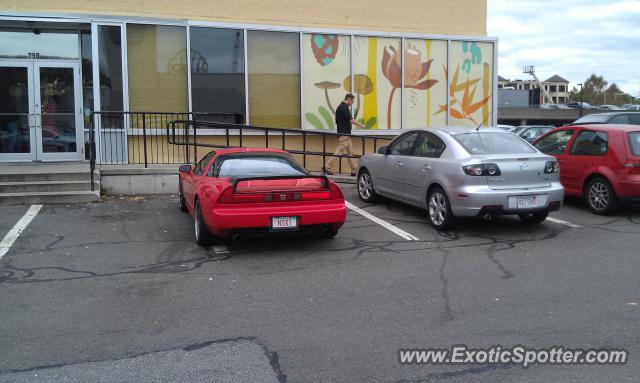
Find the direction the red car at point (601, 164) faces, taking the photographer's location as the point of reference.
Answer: facing away from the viewer and to the left of the viewer

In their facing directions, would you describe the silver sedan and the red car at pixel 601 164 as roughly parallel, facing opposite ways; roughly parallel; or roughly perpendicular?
roughly parallel

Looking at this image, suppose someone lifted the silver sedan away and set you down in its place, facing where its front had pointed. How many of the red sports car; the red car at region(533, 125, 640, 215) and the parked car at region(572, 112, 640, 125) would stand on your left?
1

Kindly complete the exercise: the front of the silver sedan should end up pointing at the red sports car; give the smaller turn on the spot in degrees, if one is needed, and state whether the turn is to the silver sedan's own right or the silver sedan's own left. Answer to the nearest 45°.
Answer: approximately 90° to the silver sedan's own left

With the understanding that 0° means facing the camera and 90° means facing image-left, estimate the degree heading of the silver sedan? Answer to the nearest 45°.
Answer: approximately 135°

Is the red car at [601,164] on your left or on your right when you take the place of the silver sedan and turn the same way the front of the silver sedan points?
on your right

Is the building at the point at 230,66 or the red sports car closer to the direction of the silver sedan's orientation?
the building

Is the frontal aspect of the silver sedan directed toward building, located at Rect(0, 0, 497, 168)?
yes
